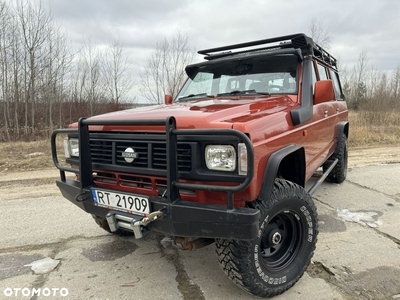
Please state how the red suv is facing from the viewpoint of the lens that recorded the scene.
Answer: facing the viewer and to the left of the viewer
